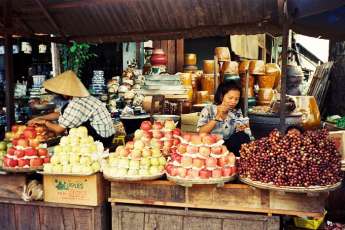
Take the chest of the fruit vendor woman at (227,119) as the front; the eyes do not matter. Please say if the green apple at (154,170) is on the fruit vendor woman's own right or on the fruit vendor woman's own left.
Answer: on the fruit vendor woman's own right

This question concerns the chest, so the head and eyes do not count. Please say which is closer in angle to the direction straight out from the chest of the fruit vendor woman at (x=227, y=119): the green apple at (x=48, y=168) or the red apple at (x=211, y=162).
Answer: the red apple

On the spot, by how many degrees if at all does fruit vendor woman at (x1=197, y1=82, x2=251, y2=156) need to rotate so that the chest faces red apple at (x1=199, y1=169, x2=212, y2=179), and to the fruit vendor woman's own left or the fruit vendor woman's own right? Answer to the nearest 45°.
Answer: approximately 45° to the fruit vendor woman's own right

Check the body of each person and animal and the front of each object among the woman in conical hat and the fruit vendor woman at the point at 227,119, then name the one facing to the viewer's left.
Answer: the woman in conical hat

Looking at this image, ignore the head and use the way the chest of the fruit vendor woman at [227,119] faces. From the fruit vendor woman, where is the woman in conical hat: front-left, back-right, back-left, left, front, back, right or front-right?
back-right

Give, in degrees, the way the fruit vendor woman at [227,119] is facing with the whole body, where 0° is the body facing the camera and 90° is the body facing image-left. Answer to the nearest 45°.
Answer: approximately 315°

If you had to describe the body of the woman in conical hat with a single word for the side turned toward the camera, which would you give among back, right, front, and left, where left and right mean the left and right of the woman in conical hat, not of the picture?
left

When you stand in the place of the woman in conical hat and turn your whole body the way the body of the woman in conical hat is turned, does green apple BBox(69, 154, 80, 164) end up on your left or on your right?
on your left

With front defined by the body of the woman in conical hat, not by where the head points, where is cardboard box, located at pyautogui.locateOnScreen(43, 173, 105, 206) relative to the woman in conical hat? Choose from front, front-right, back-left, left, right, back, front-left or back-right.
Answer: left

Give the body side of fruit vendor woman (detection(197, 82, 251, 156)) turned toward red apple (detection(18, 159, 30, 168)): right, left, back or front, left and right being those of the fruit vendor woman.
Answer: right

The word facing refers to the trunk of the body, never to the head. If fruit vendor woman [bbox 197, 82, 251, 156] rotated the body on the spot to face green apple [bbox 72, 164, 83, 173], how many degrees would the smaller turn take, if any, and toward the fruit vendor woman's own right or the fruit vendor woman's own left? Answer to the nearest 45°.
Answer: approximately 90° to the fruit vendor woman's own right

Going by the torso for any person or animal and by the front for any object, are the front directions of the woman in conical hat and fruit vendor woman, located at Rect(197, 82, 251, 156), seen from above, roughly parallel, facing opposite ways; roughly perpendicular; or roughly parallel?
roughly perpendicular

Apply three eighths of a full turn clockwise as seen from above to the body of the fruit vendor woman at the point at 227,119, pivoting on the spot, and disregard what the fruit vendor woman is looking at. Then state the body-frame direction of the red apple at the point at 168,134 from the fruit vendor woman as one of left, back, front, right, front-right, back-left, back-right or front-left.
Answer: front-left

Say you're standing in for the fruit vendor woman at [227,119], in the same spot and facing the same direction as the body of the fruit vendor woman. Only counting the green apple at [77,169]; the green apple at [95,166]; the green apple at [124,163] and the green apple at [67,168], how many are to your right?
4
